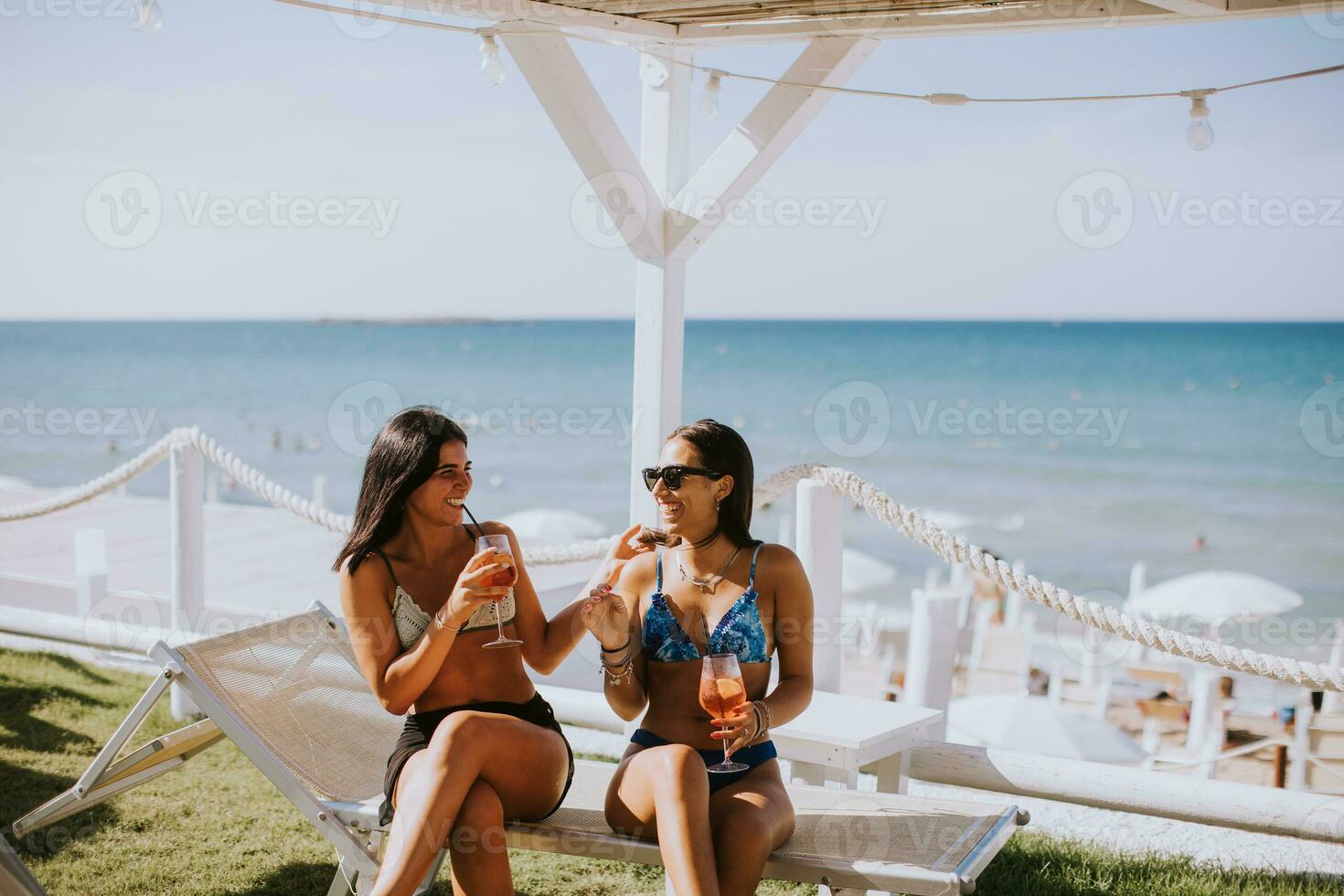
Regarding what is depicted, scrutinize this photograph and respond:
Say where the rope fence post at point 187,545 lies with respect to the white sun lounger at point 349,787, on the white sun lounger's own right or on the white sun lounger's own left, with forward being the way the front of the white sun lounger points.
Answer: on the white sun lounger's own left

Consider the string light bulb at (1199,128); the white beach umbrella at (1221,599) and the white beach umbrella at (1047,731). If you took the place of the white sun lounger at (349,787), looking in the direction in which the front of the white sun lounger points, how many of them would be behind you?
0

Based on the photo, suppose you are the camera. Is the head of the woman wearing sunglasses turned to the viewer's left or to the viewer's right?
to the viewer's left

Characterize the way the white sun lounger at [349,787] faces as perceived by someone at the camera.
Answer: facing to the right of the viewer

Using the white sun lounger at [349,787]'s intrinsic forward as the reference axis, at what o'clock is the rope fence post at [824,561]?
The rope fence post is roughly at 11 o'clock from the white sun lounger.

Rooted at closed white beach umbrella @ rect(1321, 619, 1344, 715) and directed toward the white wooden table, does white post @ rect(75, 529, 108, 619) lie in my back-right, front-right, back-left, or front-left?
front-right

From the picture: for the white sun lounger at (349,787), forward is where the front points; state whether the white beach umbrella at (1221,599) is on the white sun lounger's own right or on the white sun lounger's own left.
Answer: on the white sun lounger's own left

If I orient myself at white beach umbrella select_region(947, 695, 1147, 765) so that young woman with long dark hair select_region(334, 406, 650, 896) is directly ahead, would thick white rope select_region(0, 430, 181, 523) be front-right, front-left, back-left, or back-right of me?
front-right

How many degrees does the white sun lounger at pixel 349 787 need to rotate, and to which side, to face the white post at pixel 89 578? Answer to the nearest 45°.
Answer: approximately 135° to its left

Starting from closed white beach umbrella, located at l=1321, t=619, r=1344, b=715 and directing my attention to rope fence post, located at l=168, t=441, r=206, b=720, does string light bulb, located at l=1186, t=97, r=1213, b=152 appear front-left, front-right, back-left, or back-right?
front-left

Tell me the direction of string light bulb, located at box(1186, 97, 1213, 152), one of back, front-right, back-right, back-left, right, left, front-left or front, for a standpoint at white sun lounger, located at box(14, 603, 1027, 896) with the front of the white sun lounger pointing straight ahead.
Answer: front

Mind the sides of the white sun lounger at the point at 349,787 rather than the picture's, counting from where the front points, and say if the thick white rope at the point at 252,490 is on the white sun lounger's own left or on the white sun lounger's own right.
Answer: on the white sun lounger's own left

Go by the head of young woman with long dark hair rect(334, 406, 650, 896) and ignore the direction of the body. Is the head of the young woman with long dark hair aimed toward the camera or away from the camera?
toward the camera
